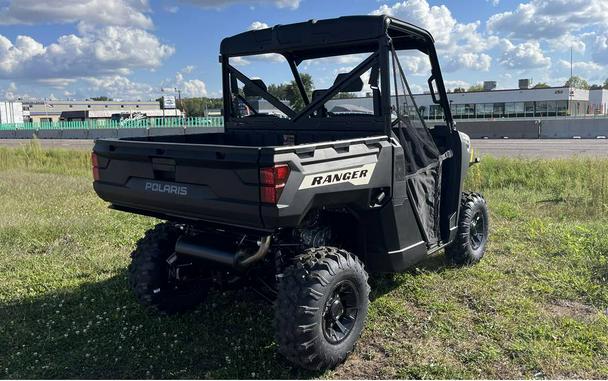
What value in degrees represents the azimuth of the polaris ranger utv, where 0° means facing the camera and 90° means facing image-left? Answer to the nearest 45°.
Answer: approximately 225°
